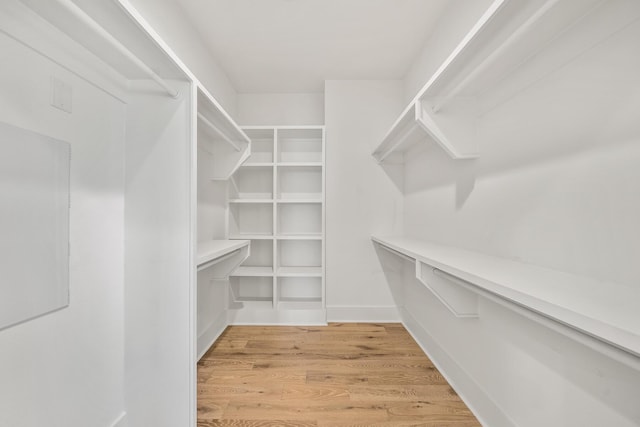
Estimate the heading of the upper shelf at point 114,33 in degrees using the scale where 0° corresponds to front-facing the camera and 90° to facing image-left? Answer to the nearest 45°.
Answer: approximately 270°

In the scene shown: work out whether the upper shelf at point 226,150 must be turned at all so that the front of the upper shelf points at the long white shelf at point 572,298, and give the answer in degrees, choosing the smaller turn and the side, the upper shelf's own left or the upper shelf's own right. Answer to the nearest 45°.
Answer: approximately 90° to the upper shelf's own right

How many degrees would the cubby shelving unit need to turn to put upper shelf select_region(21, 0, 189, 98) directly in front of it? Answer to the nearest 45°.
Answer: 0° — it already faces it

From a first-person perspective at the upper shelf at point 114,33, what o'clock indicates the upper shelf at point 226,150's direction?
the upper shelf at point 226,150 is roughly at 10 o'clock from the upper shelf at point 114,33.

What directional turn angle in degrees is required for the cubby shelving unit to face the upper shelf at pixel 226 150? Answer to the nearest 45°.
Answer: approximately 45° to its right

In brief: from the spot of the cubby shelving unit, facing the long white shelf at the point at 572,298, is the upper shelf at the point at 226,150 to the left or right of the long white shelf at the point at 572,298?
right

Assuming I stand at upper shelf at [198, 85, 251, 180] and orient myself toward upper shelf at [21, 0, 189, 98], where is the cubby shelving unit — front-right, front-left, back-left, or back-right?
back-left

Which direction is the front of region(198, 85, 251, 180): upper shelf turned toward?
to the viewer's right

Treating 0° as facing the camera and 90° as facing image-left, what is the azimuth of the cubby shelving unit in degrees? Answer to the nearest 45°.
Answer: approximately 0°

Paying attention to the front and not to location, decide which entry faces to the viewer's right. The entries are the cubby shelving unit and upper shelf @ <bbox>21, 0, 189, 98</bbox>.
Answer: the upper shelf

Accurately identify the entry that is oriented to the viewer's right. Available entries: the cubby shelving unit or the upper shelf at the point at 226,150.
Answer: the upper shelf

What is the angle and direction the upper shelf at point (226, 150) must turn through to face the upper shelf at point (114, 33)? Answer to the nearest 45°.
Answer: approximately 90° to its right
